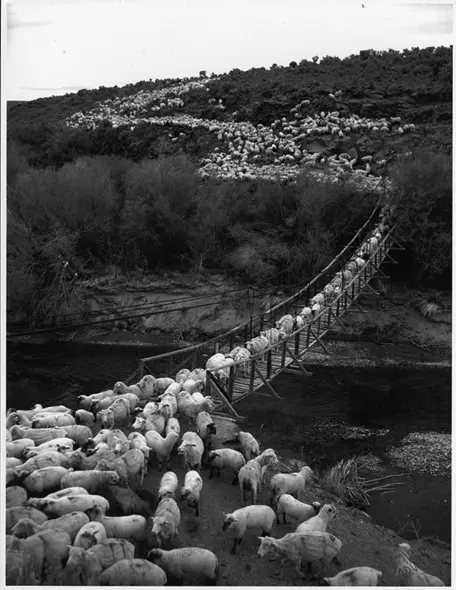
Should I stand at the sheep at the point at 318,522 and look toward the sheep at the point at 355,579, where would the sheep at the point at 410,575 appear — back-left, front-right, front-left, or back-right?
front-left

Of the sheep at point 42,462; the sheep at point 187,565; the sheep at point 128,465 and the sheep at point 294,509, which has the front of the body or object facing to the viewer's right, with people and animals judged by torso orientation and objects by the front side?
the sheep at point 294,509

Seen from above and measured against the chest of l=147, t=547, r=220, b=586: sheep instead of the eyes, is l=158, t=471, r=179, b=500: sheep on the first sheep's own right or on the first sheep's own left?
on the first sheep's own right

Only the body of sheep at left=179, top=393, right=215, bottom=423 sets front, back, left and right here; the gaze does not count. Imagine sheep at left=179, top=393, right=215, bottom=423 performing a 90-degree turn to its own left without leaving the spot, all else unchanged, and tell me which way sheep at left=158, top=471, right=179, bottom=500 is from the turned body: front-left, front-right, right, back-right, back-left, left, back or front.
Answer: back

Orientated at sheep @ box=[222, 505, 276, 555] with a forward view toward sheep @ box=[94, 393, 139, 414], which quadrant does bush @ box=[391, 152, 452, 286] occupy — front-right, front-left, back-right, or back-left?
front-right

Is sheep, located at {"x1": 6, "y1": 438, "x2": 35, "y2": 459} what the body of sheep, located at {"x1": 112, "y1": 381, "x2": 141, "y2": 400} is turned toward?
no

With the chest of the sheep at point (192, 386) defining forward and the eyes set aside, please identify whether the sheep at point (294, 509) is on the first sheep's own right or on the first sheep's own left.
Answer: on the first sheep's own right
